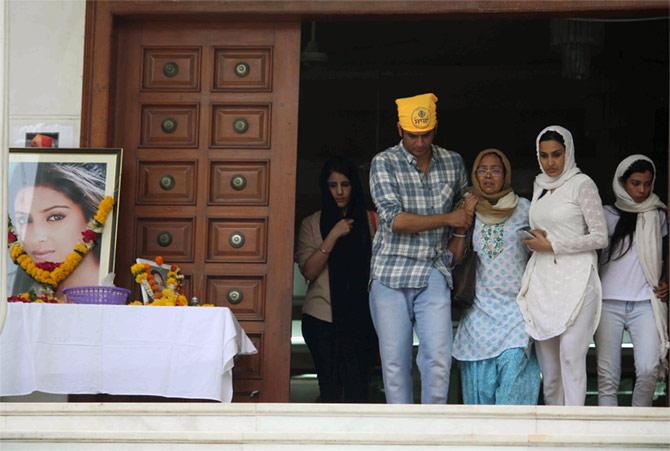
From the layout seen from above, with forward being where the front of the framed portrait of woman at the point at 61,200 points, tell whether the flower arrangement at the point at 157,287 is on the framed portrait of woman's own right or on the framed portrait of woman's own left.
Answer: on the framed portrait of woman's own left

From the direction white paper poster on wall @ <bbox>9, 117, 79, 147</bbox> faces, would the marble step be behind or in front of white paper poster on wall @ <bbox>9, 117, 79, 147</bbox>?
in front

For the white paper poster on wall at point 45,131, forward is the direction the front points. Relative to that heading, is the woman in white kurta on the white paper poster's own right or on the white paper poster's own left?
on the white paper poster's own left

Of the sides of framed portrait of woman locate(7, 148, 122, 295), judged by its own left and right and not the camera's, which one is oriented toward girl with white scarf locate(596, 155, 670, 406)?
left

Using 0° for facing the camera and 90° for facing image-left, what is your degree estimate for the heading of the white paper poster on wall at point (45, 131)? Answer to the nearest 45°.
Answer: approximately 0°

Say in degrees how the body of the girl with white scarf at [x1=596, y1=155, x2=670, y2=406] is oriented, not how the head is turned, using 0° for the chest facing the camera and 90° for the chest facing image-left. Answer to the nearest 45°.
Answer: approximately 0°
